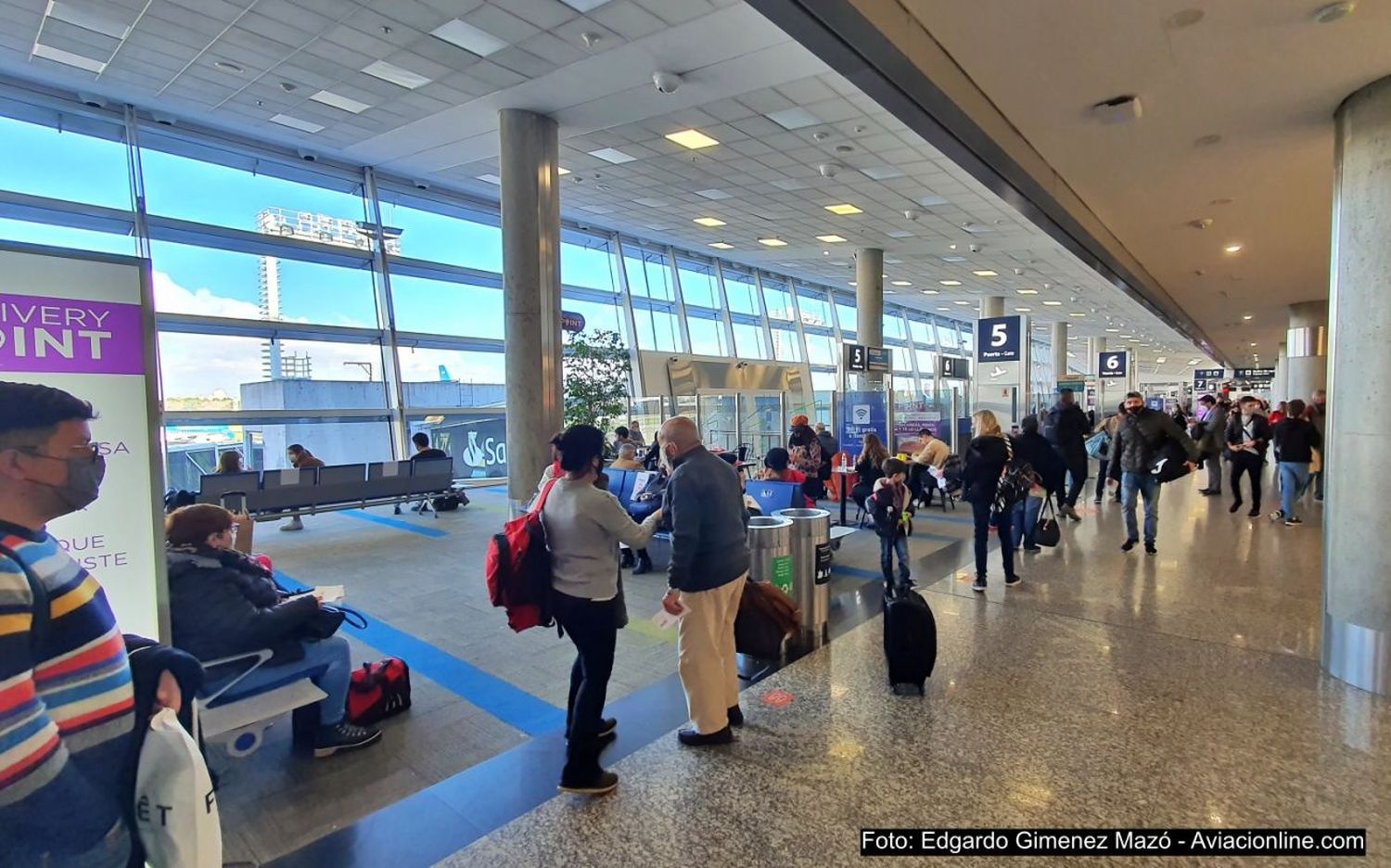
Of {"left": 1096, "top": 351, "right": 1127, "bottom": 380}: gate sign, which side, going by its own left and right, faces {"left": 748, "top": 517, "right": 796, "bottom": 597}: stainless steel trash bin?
front

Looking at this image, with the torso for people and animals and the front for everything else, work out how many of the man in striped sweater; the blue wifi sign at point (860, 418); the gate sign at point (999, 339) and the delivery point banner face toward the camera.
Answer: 3

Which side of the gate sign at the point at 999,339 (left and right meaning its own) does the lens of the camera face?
front

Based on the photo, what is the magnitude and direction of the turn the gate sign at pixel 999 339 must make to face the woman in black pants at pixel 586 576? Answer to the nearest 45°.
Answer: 0° — it already faces them

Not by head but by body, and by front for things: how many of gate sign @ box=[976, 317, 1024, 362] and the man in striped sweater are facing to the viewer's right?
1

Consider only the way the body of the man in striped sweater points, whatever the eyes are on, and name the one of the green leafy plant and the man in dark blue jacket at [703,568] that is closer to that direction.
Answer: the man in dark blue jacket

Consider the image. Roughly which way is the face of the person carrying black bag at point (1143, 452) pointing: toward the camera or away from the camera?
toward the camera

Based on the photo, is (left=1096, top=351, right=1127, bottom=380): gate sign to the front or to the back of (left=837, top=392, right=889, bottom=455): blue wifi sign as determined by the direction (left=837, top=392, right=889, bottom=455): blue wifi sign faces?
to the back

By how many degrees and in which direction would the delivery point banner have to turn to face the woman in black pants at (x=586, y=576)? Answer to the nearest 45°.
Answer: approximately 90° to its left

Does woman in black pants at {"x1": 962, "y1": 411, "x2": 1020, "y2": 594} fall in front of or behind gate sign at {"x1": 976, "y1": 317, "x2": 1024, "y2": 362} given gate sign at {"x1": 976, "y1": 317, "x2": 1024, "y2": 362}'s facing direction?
in front

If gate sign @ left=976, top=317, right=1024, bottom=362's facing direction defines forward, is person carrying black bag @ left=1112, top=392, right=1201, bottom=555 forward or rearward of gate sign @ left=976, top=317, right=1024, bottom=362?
forward

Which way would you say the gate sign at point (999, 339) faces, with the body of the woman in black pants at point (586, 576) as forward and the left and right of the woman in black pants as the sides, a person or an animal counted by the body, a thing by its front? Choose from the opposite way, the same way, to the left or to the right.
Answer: the opposite way

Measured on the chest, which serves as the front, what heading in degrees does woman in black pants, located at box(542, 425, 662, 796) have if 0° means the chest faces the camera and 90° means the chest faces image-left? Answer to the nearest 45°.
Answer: approximately 225°

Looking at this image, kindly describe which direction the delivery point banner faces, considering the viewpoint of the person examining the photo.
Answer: facing the viewer

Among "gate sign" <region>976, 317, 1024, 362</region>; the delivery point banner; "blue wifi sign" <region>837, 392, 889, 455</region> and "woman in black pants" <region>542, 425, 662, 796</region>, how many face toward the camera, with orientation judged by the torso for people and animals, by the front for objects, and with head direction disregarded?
3

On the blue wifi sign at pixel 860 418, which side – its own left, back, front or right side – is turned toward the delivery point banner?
front

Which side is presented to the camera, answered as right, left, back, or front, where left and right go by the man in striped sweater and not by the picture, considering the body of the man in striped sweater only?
right
